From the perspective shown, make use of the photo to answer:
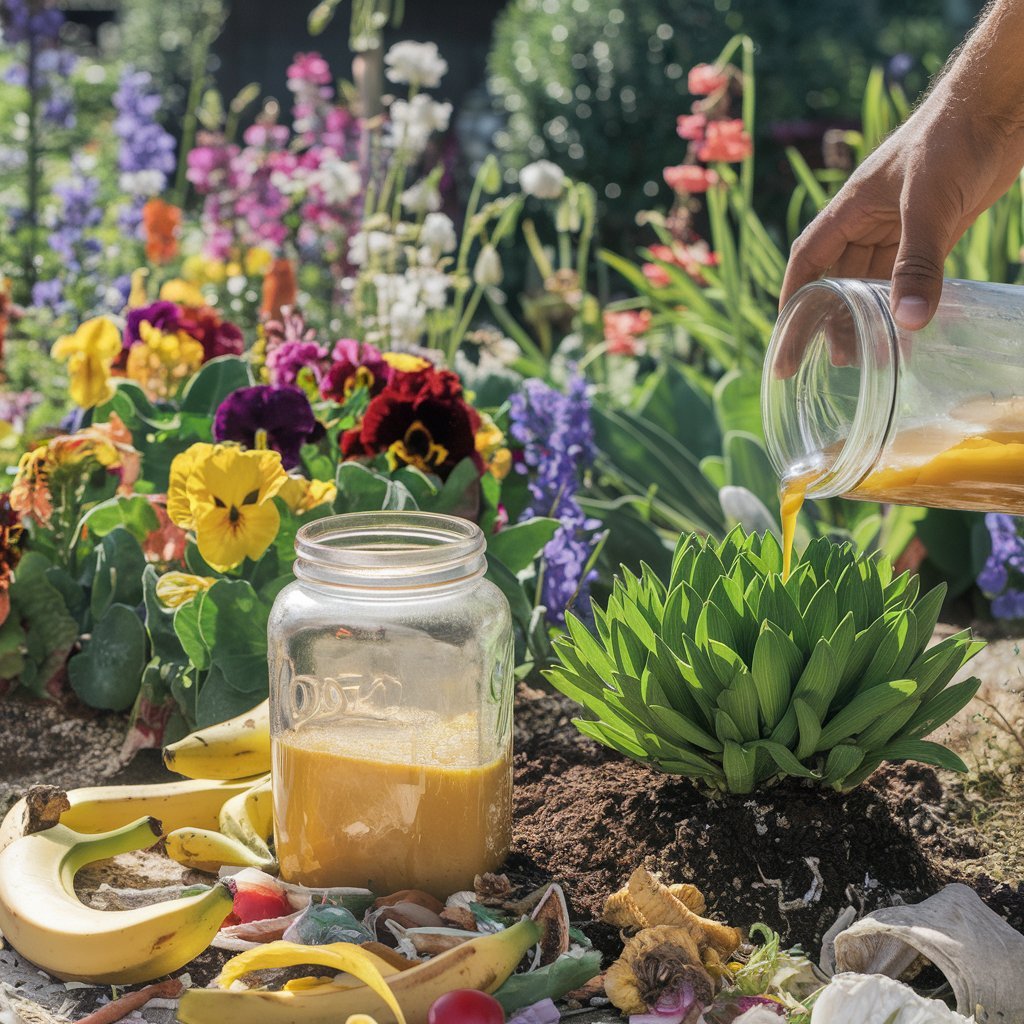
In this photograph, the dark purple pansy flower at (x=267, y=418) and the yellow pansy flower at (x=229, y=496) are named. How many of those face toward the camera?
2

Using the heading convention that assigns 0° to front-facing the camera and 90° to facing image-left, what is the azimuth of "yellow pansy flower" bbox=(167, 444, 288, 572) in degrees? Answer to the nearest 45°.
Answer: approximately 0°

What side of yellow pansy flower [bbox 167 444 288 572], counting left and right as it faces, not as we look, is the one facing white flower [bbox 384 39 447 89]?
back

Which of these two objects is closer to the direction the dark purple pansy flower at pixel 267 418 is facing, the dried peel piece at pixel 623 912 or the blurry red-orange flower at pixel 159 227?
the dried peel piece

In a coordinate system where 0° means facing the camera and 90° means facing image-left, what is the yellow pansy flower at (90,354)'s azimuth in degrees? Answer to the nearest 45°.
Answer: approximately 45°

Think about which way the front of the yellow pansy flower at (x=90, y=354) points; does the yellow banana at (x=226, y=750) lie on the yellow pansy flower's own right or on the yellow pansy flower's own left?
on the yellow pansy flower's own left

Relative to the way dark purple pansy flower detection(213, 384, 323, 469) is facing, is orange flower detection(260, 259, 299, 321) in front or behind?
behind

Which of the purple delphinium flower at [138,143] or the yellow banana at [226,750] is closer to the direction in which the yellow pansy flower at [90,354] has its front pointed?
the yellow banana

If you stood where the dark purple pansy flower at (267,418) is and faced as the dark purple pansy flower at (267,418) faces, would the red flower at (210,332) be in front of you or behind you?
behind

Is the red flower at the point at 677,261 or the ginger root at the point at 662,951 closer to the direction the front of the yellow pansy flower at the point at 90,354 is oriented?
the ginger root
